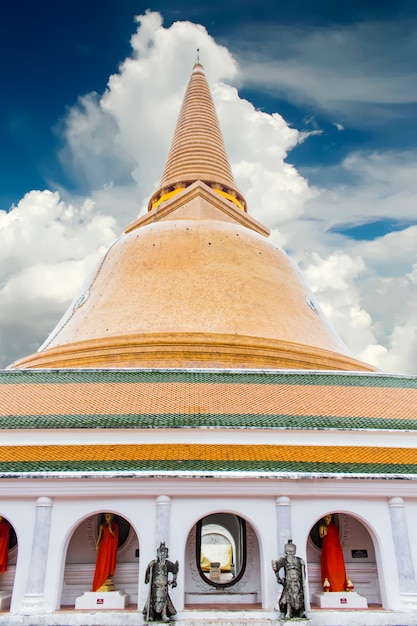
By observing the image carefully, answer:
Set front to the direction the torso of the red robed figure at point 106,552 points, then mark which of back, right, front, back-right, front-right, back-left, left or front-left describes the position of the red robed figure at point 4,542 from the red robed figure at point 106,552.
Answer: right

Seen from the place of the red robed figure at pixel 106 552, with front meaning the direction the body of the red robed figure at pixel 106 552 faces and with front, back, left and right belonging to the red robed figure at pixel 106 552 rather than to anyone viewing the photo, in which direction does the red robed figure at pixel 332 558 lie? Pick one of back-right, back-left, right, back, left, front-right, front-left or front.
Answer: left

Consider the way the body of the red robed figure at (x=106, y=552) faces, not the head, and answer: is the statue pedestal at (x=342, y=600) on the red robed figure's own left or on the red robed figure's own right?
on the red robed figure's own left

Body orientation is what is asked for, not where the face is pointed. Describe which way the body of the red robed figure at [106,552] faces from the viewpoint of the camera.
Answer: toward the camera
